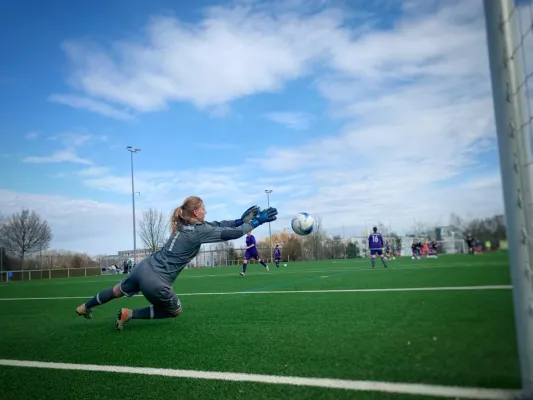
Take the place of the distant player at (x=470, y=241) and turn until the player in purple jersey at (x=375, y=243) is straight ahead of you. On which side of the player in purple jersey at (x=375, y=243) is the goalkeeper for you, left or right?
left
